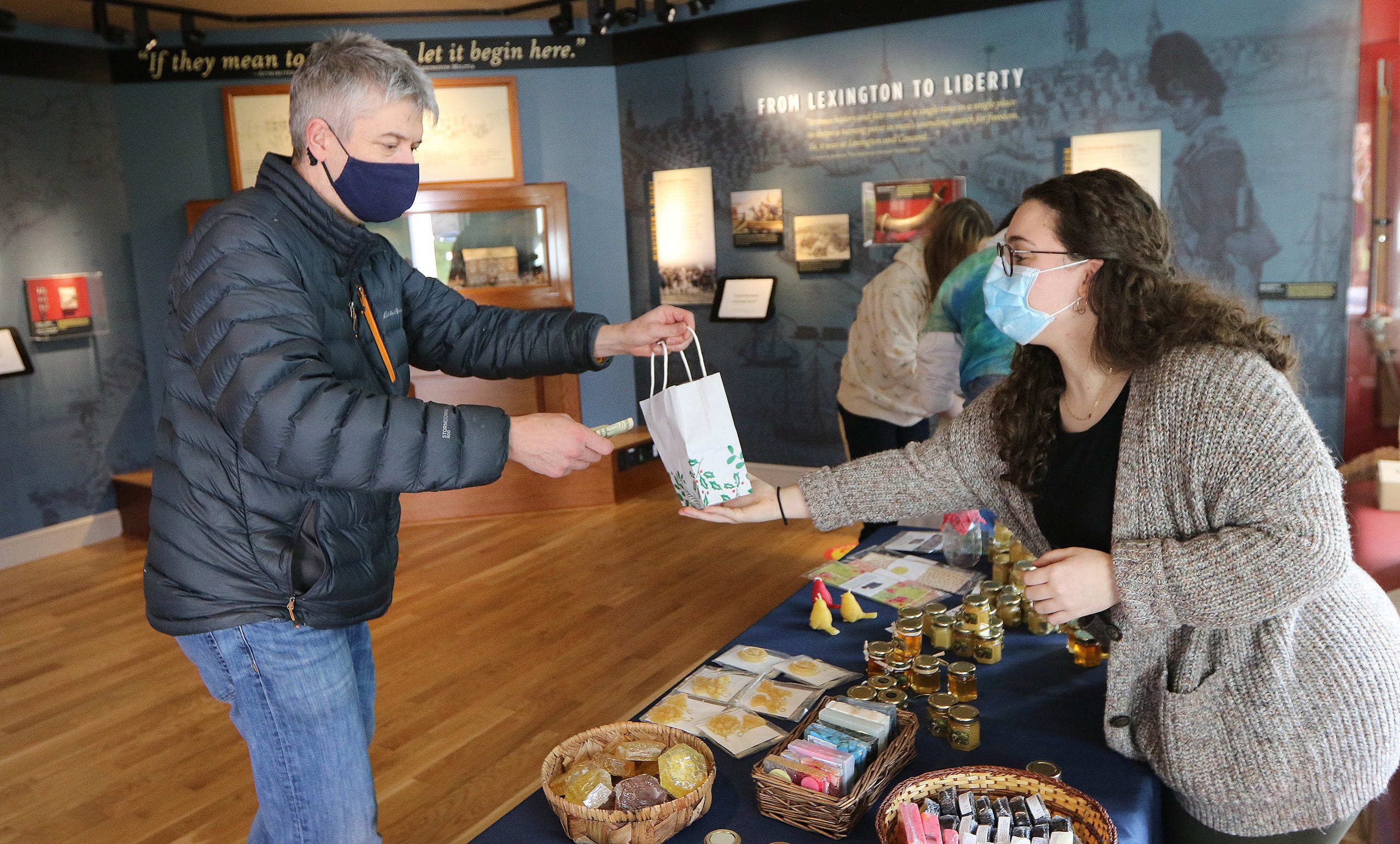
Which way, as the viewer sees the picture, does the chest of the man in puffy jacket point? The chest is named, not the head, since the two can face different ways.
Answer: to the viewer's right

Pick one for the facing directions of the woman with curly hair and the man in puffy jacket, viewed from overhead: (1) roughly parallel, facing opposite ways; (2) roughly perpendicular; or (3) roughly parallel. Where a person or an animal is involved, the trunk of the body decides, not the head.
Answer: roughly parallel, facing opposite ways

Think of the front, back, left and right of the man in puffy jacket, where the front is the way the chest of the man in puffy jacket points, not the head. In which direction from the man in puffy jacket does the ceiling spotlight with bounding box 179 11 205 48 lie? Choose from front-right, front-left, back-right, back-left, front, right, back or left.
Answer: left

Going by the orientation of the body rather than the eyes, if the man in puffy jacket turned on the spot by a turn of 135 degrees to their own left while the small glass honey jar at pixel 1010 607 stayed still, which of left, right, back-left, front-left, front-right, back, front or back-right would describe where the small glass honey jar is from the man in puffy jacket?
back-right

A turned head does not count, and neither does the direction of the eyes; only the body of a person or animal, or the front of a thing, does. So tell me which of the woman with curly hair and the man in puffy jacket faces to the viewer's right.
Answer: the man in puffy jacket

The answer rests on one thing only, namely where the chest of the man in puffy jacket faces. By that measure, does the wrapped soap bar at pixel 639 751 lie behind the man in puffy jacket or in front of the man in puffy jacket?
in front

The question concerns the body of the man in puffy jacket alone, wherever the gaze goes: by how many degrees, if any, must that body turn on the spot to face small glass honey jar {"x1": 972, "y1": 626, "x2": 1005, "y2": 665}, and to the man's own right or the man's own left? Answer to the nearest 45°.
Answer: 0° — they already face it

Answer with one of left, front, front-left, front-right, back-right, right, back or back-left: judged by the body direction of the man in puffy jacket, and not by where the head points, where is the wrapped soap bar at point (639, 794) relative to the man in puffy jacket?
front-right

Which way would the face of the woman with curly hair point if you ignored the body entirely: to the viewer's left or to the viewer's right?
to the viewer's left

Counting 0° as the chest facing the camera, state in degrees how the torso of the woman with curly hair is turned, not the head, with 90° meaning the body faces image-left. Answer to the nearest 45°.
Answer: approximately 45°

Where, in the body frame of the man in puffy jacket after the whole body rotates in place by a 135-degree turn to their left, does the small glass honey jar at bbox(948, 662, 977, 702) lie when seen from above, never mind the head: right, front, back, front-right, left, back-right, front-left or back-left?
back-right

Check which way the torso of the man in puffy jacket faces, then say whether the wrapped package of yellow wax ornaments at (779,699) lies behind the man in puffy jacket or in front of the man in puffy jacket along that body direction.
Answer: in front

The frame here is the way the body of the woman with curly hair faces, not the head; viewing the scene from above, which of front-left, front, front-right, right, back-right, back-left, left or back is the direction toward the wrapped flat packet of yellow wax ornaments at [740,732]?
front-left

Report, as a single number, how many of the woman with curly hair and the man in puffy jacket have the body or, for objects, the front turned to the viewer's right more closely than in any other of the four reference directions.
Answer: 1
